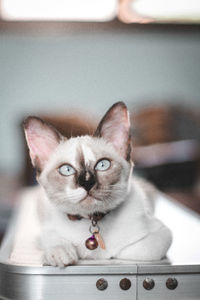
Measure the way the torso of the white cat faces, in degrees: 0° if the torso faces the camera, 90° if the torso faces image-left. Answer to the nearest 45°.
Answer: approximately 0°
